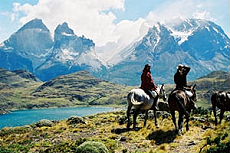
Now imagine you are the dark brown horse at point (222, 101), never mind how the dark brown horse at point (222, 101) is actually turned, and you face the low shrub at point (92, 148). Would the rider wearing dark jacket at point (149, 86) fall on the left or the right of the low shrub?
right

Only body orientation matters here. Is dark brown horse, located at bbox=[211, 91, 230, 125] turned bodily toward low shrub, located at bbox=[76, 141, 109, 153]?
no

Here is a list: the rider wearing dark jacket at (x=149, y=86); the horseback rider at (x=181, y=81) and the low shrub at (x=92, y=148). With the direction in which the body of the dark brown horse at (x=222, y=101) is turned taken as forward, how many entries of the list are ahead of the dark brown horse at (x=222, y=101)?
0

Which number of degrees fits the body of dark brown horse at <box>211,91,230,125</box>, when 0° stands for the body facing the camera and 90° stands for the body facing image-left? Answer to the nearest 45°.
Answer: approximately 270°
